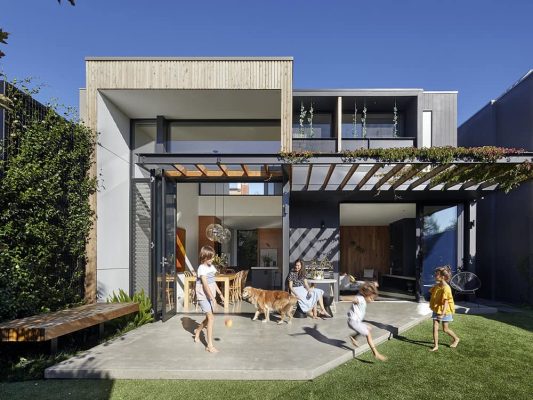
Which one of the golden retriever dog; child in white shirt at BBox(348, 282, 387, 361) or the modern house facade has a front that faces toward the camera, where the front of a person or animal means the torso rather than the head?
the modern house facade

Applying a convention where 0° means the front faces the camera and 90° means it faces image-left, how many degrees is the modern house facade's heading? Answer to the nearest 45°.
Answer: approximately 0°

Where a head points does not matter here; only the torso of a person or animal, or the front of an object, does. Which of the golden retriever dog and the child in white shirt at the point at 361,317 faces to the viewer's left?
the golden retriever dog

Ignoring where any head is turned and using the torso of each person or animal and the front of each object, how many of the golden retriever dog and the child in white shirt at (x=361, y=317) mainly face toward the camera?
0

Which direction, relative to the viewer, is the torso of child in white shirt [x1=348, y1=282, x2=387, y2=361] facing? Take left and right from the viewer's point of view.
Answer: facing to the right of the viewer

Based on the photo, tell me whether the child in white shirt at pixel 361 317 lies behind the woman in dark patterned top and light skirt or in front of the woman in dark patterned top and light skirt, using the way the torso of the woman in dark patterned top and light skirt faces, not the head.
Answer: in front

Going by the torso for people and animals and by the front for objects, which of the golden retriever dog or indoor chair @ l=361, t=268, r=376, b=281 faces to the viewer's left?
the golden retriever dog

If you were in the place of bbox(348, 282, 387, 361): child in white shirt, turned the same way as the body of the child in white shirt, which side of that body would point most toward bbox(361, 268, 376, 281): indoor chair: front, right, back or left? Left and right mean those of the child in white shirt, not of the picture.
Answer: left

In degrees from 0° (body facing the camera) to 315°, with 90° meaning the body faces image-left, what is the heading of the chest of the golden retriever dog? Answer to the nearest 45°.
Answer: approximately 90°
